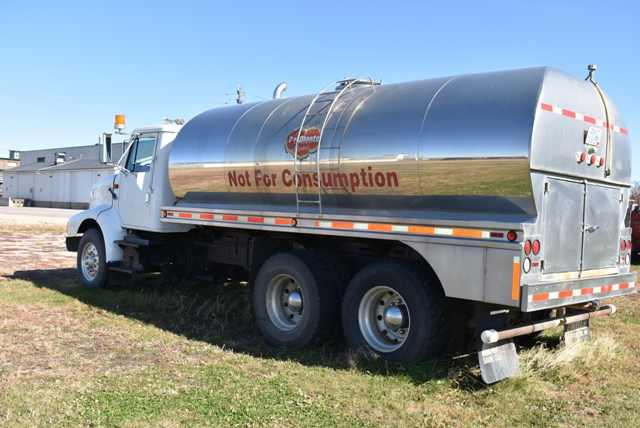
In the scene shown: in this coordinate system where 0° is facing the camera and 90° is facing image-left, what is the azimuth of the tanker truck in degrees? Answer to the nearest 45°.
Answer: approximately 135°
